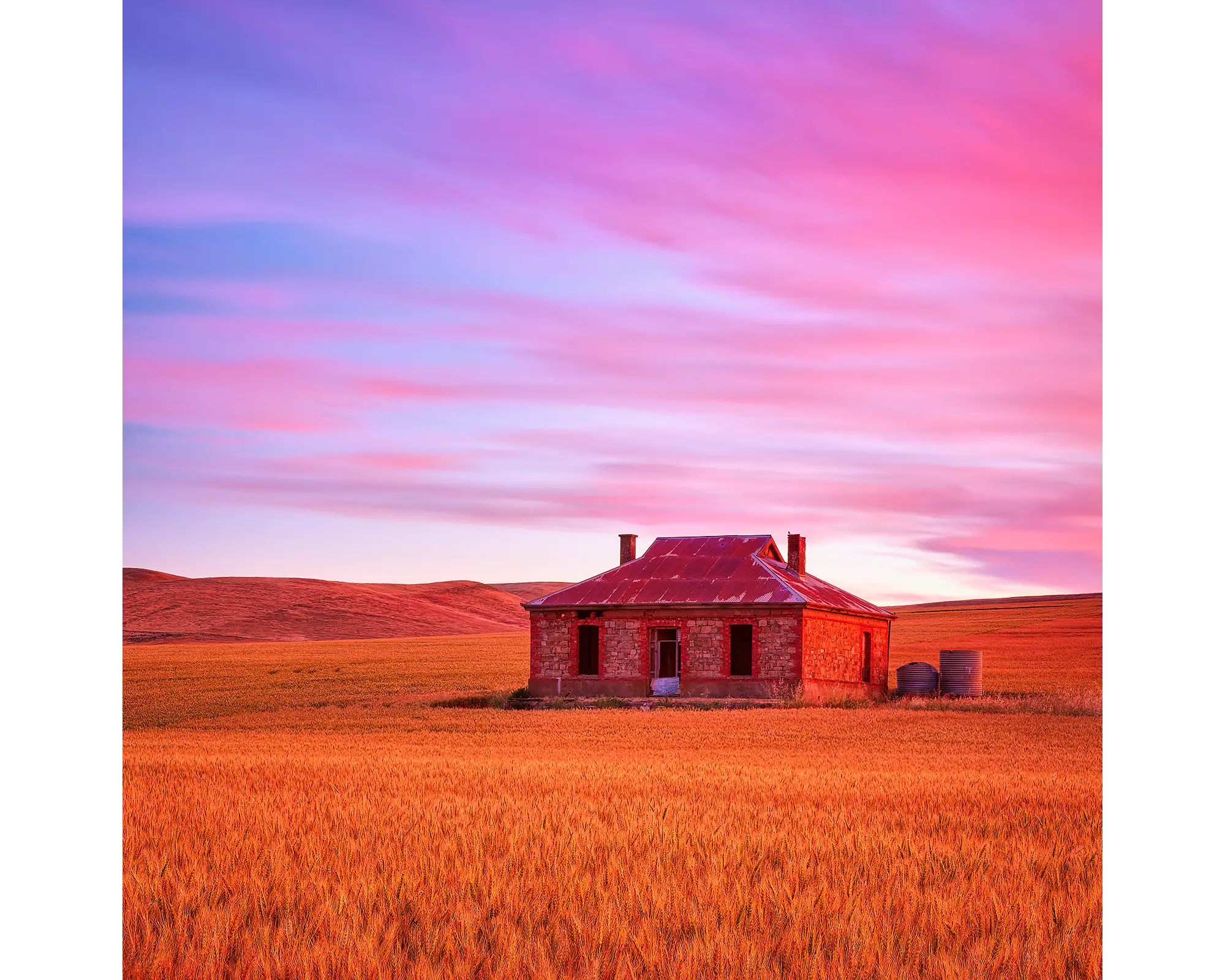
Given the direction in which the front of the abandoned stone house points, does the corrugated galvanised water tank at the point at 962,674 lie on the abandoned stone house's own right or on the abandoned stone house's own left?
on the abandoned stone house's own left

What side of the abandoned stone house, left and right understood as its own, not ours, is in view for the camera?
front

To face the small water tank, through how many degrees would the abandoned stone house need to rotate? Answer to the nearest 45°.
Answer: approximately 135° to its left
